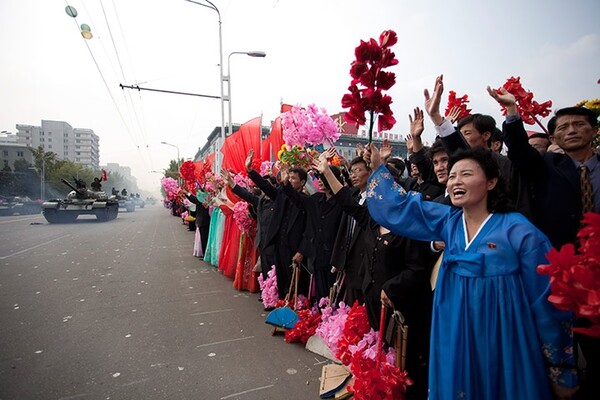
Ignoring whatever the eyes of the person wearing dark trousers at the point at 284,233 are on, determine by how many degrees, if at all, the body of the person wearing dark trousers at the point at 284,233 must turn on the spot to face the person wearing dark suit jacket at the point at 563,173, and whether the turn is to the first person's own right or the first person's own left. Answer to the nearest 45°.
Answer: approximately 90° to the first person's own left

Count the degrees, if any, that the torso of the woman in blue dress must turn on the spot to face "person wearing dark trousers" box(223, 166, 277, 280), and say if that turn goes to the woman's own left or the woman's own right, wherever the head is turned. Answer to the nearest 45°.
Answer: approximately 90° to the woman's own right

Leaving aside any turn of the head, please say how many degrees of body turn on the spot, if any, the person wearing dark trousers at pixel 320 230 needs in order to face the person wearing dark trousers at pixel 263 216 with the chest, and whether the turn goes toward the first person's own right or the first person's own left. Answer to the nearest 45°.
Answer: approximately 90° to the first person's own right

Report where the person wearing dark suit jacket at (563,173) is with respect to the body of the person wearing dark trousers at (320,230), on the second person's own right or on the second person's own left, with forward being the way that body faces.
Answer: on the second person's own left

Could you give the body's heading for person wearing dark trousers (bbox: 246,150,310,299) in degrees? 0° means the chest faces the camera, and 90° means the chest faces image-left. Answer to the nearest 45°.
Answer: approximately 45°

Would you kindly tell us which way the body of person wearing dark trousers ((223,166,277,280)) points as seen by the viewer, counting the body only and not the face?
to the viewer's left

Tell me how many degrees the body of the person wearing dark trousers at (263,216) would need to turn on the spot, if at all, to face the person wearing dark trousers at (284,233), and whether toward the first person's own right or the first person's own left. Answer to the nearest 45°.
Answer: approximately 135° to the first person's own left

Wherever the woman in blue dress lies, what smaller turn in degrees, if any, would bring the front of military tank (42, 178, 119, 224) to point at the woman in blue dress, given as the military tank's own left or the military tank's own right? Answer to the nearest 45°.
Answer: approximately 45° to the military tank's own left

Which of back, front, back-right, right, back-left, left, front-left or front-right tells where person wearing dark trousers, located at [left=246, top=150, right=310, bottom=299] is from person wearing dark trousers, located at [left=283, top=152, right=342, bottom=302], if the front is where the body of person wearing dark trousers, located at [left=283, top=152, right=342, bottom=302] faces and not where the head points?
right
